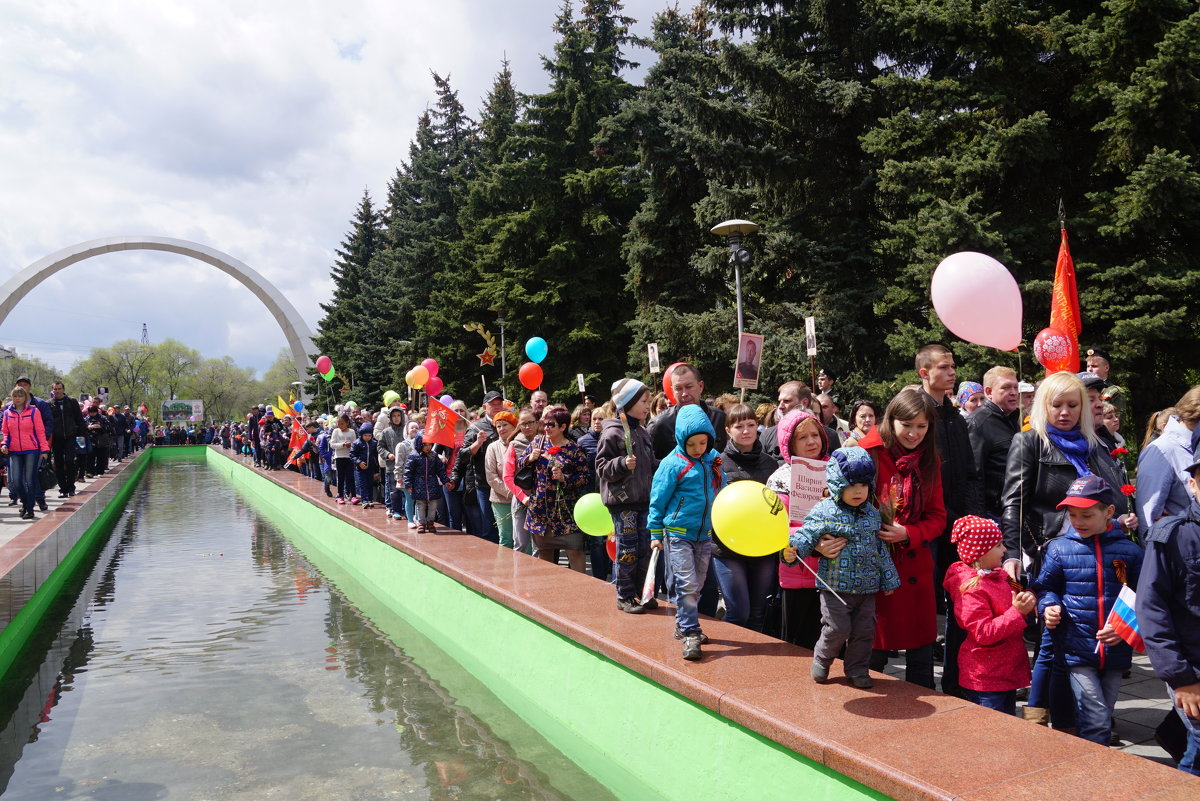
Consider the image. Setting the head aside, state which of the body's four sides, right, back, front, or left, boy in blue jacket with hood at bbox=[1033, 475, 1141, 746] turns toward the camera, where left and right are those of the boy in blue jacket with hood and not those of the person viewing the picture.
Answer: front

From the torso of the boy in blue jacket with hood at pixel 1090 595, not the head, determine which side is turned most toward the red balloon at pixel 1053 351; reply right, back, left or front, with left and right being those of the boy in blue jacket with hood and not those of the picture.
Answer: back

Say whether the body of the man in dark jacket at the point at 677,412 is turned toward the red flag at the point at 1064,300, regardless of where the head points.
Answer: no

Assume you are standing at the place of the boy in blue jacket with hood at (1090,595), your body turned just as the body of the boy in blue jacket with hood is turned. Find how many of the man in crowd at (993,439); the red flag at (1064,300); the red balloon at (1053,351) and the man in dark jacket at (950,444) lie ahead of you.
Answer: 0

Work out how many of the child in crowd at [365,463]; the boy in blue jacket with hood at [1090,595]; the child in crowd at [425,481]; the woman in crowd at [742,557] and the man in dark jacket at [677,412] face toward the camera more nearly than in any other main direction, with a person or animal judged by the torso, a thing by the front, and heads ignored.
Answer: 5

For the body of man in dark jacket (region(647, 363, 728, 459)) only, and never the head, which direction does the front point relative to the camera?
toward the camera

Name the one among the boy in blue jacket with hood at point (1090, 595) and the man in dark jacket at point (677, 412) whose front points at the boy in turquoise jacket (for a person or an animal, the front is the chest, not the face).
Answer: the man in dark jacket

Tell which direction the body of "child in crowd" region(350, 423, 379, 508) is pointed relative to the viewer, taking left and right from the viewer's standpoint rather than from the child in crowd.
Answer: facing the viewer

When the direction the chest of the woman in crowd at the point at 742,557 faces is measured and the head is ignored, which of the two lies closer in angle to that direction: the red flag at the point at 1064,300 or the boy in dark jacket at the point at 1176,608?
the boy in dark jacket

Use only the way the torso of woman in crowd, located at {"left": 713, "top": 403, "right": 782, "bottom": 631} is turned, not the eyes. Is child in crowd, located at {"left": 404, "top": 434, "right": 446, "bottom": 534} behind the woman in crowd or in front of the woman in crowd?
behind

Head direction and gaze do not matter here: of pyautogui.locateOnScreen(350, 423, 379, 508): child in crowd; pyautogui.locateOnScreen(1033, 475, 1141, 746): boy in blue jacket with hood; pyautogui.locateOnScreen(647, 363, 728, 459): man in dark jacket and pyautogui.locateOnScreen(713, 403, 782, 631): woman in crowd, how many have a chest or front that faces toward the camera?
4

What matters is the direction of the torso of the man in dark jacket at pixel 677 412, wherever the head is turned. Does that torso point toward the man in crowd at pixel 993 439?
no

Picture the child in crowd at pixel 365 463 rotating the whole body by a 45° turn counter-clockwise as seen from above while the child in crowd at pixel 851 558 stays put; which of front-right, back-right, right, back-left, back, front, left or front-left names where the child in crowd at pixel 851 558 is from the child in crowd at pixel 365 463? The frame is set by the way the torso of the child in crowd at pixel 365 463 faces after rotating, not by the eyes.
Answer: front-right

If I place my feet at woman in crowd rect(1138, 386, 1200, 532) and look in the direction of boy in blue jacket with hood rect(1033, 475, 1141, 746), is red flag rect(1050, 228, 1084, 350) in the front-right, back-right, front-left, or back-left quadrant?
back-right

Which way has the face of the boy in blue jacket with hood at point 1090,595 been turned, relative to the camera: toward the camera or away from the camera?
toward the camera

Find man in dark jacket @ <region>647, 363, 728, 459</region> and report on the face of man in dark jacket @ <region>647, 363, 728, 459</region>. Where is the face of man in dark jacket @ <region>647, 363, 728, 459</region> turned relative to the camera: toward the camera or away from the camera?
toward the camera

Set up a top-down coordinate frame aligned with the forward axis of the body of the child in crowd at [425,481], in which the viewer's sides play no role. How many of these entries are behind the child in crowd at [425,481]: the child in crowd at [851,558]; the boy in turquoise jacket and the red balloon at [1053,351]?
0

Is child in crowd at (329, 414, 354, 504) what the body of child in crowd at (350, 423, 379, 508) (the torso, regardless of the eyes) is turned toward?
no

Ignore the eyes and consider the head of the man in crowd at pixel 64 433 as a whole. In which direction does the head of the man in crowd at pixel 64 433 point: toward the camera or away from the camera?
toward the camera
